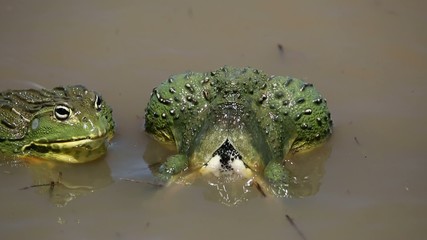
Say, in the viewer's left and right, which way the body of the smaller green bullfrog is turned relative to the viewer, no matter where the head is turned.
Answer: facing the viewer and to the right of the viewer

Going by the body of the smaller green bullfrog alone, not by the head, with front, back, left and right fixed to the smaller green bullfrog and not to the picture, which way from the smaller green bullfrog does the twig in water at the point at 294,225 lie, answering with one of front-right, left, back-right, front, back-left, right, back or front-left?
front
